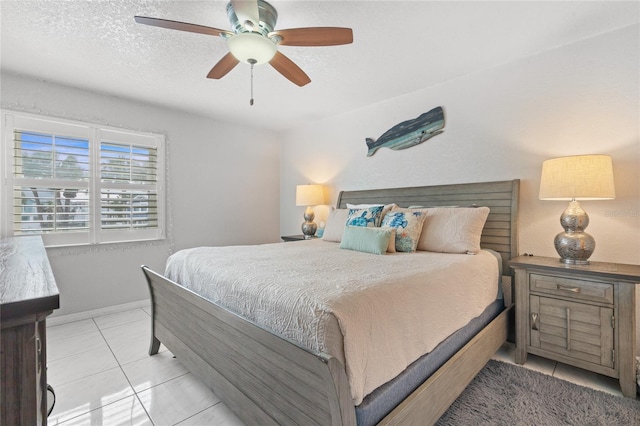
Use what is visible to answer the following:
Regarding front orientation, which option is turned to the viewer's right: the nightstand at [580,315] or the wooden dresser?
the wooden dresser

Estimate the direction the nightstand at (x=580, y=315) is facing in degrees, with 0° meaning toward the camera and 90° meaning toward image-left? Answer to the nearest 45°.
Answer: approximately 45°

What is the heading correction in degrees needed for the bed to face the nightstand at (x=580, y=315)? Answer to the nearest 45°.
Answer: approximately 135° to its left

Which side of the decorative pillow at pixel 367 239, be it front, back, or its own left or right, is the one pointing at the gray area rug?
left

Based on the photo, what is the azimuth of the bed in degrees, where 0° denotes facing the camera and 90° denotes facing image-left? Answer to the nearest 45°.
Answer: approximately 45°

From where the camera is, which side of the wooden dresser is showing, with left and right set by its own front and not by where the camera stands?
right

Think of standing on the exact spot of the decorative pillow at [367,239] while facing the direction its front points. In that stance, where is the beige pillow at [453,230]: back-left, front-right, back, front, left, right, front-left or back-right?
back-left
